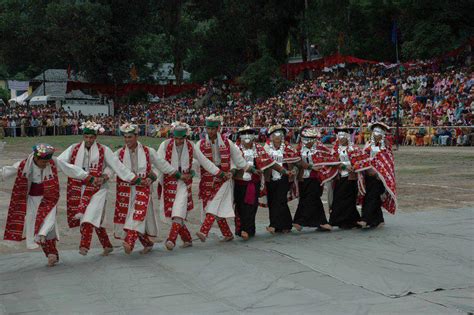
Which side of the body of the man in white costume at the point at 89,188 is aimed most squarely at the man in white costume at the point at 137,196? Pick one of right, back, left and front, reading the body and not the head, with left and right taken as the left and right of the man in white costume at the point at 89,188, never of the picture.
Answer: left

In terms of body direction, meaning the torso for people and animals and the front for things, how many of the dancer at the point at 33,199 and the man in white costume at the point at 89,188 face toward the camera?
2

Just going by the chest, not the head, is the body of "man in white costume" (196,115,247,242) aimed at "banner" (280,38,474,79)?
no

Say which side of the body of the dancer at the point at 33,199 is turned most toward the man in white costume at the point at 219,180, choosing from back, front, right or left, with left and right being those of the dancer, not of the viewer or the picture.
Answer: left

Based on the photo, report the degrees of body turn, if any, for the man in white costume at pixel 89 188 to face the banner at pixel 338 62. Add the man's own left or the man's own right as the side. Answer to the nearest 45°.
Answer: approximately 135° to the man's own left

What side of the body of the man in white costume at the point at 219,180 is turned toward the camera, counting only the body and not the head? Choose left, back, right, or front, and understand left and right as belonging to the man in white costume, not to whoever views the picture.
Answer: front

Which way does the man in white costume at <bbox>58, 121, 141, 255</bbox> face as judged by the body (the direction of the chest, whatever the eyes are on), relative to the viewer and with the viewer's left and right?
facing the viewer

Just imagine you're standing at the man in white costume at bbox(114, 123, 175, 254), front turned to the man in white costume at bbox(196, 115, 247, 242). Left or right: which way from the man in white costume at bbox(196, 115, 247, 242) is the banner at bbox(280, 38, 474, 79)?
left

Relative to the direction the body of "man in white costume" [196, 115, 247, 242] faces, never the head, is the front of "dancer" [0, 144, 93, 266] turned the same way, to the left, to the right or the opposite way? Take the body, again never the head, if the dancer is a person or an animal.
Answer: the same way

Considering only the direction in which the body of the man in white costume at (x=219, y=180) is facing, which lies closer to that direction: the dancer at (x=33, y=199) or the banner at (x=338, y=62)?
the dancer

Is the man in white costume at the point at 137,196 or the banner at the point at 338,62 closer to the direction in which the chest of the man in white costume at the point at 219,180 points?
the man in white costume

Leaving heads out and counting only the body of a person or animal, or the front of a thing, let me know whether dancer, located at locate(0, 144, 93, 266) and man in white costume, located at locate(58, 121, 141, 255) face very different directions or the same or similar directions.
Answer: same or similar directions

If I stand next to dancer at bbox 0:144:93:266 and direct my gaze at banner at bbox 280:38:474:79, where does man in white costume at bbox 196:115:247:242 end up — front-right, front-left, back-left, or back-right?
front-right

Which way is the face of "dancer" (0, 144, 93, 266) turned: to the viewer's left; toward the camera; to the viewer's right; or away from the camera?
toward the camera

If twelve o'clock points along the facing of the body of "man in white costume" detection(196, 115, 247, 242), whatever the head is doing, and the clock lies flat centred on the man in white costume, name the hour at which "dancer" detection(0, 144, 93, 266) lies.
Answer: The dancer is roughly at 2 o'clock from the man in white costume.

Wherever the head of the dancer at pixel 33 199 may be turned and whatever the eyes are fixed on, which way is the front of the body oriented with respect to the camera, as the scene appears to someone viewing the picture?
toward the camera

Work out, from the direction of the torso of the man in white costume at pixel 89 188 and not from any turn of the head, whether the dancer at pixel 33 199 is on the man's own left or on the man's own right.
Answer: on the man's own right
